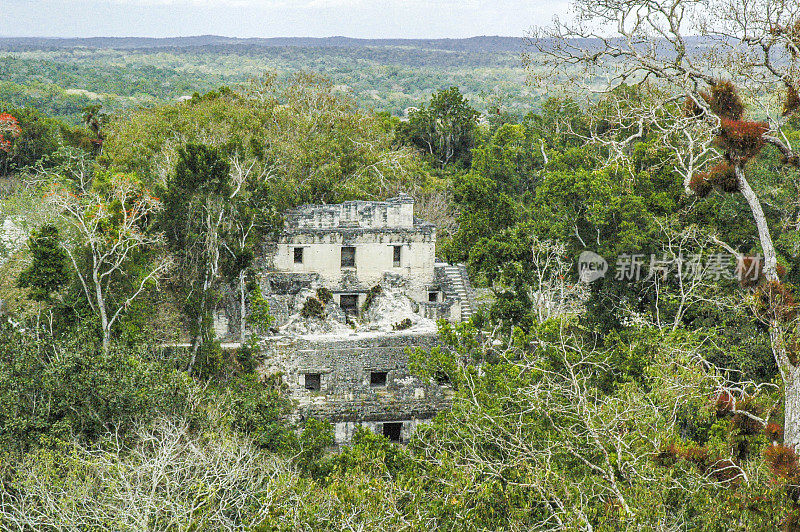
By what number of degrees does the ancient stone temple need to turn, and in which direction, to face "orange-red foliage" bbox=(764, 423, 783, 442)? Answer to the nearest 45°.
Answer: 0° — it already faces it

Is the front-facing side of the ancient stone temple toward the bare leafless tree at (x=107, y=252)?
no

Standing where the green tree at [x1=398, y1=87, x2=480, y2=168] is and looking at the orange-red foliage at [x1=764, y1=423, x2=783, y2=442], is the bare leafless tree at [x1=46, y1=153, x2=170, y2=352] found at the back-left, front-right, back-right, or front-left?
front-right

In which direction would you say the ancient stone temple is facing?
toward the camera

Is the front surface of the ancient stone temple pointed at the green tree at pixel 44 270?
no

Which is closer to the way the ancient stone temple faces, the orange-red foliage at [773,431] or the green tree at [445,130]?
the orange-red foliage

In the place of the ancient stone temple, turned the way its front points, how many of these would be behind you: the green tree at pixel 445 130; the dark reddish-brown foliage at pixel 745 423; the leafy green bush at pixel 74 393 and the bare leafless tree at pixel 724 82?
1

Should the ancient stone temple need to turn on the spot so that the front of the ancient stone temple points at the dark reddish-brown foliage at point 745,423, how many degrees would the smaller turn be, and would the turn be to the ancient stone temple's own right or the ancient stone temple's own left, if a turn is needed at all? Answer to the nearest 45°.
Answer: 0° — it already faces it

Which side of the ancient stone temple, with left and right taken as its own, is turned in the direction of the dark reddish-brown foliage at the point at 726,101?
front

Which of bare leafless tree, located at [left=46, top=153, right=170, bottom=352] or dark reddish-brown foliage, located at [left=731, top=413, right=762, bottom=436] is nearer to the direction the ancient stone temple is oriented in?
the dark reddish-brown foliage

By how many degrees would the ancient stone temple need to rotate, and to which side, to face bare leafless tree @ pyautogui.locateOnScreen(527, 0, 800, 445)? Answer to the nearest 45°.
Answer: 0° — it already faces it

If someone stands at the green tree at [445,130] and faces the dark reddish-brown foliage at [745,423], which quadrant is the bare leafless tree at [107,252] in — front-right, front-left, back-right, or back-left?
front-right

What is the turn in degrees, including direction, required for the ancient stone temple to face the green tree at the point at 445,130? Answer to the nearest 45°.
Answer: approximately 180°
